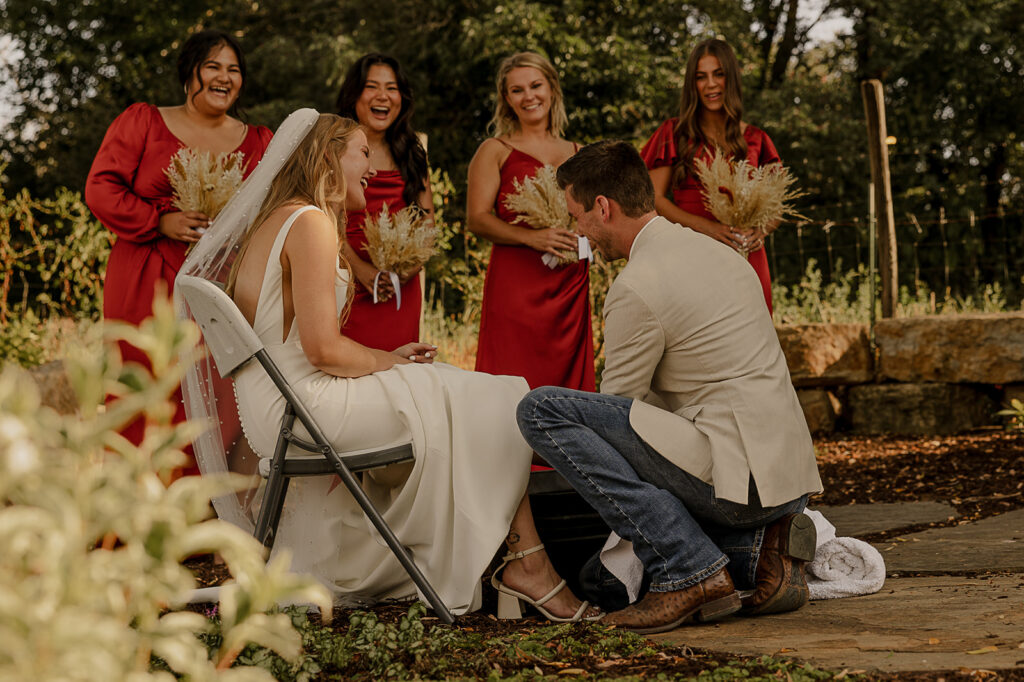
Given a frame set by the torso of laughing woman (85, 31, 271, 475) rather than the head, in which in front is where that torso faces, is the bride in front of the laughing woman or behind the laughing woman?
in front

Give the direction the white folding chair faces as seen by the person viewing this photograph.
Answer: facing to the right of the viewer

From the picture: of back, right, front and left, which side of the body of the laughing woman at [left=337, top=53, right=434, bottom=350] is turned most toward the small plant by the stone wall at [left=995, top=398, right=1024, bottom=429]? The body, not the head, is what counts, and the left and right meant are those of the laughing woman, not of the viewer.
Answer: left

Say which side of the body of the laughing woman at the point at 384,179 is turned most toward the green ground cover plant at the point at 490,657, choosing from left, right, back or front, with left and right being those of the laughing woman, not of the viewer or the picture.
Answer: front

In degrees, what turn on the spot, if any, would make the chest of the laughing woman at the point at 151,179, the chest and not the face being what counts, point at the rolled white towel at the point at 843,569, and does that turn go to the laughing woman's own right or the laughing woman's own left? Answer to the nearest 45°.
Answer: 0° — they already face it

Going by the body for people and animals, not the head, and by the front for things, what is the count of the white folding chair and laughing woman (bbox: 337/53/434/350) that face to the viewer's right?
1

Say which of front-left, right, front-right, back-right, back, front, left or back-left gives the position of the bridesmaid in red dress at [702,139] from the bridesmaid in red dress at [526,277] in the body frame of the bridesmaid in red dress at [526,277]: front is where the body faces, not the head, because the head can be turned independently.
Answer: front-left

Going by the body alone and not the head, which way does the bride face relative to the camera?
to the viewer's right

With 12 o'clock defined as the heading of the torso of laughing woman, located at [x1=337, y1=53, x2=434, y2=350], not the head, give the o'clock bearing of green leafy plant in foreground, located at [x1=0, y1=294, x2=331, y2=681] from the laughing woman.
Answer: The green leafy plant in foreground is roughly at 12 o'clock from the laughing woman.

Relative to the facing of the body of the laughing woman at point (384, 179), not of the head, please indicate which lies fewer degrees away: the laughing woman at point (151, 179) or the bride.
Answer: the bride

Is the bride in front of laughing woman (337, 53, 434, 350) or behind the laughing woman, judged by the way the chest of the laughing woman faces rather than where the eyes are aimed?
in front

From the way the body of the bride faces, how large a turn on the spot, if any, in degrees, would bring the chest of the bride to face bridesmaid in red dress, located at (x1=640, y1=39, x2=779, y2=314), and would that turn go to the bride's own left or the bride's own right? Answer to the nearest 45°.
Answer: approximately 45° to the bride's own left

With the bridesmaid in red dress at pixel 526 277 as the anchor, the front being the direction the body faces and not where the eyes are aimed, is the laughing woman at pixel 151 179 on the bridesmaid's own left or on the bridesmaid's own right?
on the bridesmaid's own right

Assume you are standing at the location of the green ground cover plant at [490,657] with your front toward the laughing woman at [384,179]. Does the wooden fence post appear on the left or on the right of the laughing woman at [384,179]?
right

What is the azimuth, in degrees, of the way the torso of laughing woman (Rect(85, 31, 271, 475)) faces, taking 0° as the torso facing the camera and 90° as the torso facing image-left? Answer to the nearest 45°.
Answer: approximately 315°

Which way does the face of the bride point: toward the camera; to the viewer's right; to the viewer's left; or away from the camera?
to the viewer's right
